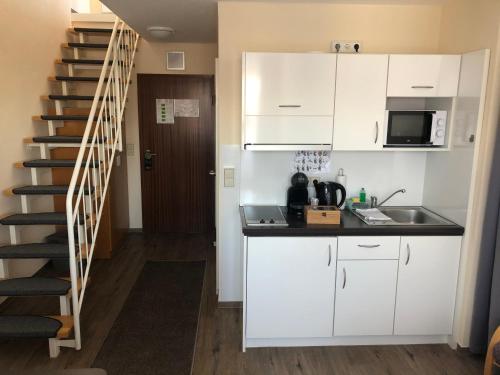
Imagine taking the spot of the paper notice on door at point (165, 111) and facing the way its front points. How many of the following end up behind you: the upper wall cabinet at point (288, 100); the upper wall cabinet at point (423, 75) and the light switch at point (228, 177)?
0

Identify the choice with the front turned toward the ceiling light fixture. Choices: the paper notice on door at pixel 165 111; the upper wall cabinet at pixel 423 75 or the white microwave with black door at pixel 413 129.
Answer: the paper notice on door

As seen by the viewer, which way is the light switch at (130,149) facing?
toward the camera

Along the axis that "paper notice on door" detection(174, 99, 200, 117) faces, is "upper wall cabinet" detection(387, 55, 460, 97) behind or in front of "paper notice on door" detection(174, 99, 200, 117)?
in front

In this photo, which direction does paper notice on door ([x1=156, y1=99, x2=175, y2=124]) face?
toward the camera

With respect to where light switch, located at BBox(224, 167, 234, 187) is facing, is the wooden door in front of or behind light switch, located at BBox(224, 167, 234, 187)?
behind

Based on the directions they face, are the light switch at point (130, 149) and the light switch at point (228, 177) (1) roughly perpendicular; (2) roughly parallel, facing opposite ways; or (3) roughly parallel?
roughly parallel

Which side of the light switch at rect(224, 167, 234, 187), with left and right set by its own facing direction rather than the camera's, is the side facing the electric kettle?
left

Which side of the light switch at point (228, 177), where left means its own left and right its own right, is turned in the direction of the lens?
front

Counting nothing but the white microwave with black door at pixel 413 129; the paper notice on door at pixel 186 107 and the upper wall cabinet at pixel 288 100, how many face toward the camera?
3

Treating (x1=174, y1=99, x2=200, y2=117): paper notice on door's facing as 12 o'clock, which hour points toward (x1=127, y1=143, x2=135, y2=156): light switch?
The light switch is roughly at 3 o'clock from the paper notice on door.

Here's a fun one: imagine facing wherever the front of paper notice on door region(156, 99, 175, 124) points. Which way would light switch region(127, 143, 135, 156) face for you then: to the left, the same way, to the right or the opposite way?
the same way
